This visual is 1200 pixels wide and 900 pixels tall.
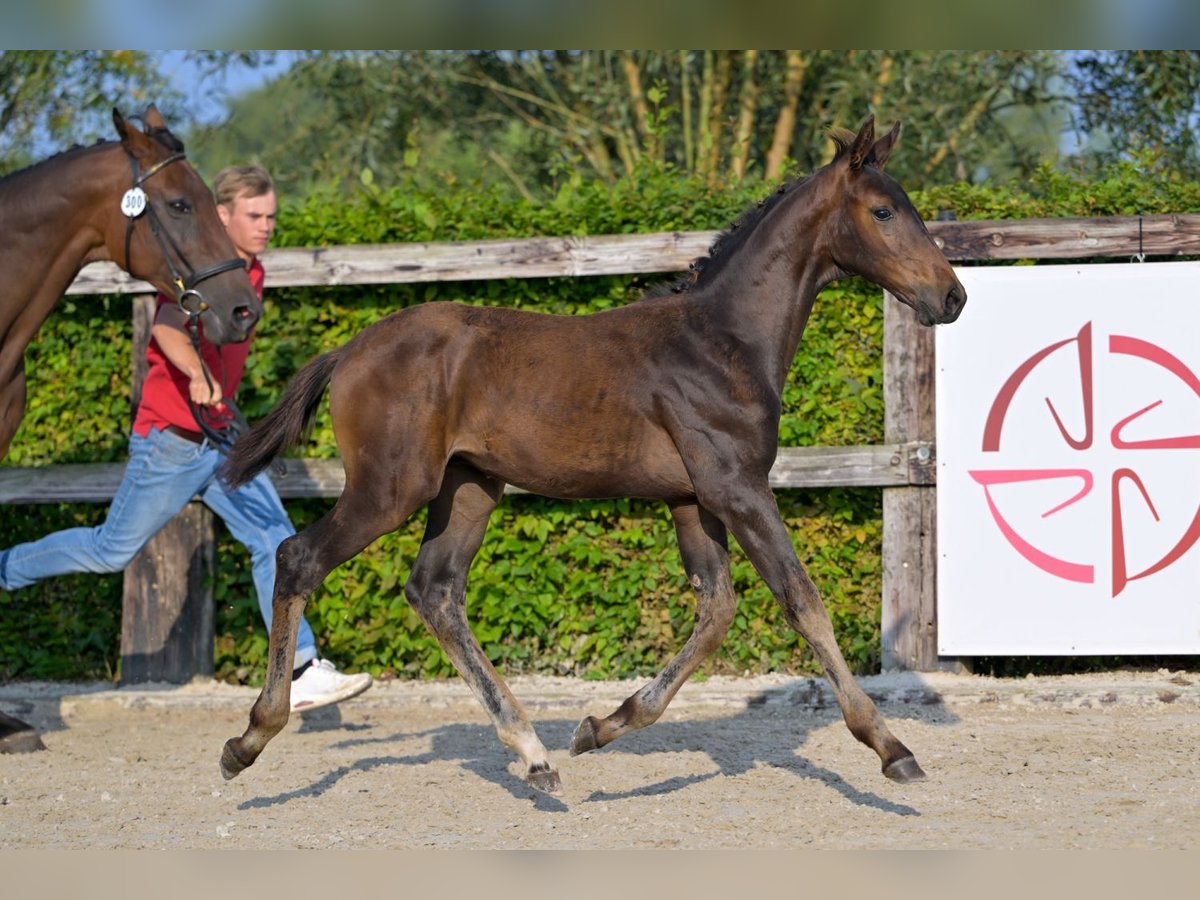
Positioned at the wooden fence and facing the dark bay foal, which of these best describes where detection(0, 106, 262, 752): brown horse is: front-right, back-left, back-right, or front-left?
front-right

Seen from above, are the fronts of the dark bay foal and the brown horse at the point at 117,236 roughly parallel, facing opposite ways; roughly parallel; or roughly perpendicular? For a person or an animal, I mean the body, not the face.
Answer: roughly parallel

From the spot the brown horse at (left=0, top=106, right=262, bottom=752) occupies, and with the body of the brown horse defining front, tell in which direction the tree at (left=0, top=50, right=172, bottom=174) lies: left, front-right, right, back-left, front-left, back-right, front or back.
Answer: left

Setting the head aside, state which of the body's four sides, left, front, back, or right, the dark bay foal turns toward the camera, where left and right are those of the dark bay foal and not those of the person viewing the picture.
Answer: right

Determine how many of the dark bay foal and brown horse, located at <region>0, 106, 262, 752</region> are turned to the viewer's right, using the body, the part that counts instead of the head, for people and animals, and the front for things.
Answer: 2

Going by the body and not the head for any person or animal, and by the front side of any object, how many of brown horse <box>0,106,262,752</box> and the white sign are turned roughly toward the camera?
1

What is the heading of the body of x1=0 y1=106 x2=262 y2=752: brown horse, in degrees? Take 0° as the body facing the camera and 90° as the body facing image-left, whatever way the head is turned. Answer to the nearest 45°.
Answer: approximately 270°

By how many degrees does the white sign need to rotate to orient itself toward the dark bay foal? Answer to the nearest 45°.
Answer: approximately 45° to its right

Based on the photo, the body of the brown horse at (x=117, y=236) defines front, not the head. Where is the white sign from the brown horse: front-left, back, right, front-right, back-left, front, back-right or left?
front

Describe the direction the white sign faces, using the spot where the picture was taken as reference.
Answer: facing the viewer

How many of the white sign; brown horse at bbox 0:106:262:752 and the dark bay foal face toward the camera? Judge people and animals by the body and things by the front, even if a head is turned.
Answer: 1

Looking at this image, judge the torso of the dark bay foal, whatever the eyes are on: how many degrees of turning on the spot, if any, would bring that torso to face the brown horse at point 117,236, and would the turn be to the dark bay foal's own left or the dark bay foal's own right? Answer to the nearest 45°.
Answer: approximately 180°

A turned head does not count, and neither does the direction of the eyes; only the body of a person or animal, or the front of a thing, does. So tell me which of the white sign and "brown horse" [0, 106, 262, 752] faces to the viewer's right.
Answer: the brown horse
